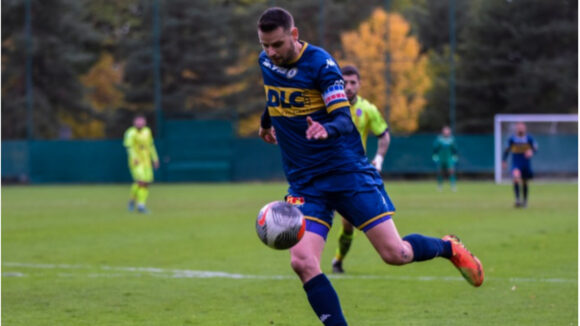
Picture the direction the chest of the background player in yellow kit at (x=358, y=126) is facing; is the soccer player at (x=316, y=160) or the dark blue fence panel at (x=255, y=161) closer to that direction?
the soccer player

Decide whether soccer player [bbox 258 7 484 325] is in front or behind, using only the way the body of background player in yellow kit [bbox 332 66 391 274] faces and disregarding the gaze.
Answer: in front

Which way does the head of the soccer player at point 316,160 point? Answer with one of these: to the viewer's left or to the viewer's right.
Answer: to the viewer's left

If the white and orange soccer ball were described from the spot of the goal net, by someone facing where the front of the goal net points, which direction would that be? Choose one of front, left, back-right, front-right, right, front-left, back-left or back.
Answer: front

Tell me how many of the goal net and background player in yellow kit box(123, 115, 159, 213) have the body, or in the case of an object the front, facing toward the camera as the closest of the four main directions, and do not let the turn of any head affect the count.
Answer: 2

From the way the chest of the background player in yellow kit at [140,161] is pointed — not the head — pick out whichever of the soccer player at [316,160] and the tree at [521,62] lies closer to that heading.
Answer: the soccer player

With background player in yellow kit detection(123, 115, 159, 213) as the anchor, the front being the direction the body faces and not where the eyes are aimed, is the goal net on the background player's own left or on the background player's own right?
on the background player's own left

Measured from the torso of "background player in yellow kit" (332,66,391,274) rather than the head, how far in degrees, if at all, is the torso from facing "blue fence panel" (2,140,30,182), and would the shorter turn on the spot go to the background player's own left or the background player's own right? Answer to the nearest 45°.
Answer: approximately 90° to the background player's own right

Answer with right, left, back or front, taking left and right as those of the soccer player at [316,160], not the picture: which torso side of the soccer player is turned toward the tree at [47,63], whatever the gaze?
right

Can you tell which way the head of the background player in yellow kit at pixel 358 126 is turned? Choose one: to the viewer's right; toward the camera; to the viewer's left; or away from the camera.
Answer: toward the camera

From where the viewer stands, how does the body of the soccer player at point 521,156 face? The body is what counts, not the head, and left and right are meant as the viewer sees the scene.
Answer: facing the viewer

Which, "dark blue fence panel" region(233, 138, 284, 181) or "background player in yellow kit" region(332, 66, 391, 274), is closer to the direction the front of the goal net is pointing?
the background player in yellow kit

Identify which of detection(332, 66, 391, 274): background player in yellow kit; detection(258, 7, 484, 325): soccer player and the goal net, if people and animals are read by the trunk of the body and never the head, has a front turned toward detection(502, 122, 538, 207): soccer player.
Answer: the goal net

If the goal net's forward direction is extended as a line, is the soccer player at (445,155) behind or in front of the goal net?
in front

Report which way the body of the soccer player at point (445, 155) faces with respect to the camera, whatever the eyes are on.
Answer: toward the camera

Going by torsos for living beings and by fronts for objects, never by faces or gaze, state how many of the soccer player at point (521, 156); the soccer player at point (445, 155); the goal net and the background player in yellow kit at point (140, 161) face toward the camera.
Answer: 4

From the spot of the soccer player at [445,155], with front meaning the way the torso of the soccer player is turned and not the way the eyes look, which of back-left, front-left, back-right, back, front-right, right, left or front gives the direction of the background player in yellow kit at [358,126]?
front
